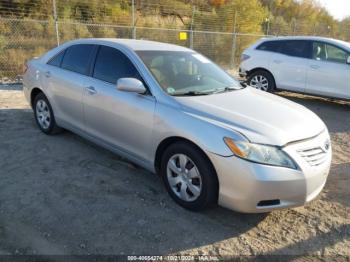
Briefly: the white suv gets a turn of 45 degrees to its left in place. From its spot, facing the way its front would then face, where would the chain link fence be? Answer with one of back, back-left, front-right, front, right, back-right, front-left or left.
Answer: left

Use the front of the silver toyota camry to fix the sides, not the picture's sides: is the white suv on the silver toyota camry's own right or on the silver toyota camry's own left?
on the silver toyota camry's own left

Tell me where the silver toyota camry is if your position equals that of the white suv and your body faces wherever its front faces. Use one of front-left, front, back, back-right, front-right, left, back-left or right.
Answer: right

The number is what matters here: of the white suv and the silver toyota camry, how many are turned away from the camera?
0

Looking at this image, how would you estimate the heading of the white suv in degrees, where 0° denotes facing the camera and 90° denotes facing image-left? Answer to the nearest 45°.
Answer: approximately 270°

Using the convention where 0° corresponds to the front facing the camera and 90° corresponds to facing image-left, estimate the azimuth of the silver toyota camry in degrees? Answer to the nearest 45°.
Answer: approximately 315°

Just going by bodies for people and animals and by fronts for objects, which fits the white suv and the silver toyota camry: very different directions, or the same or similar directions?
same or similar directions
